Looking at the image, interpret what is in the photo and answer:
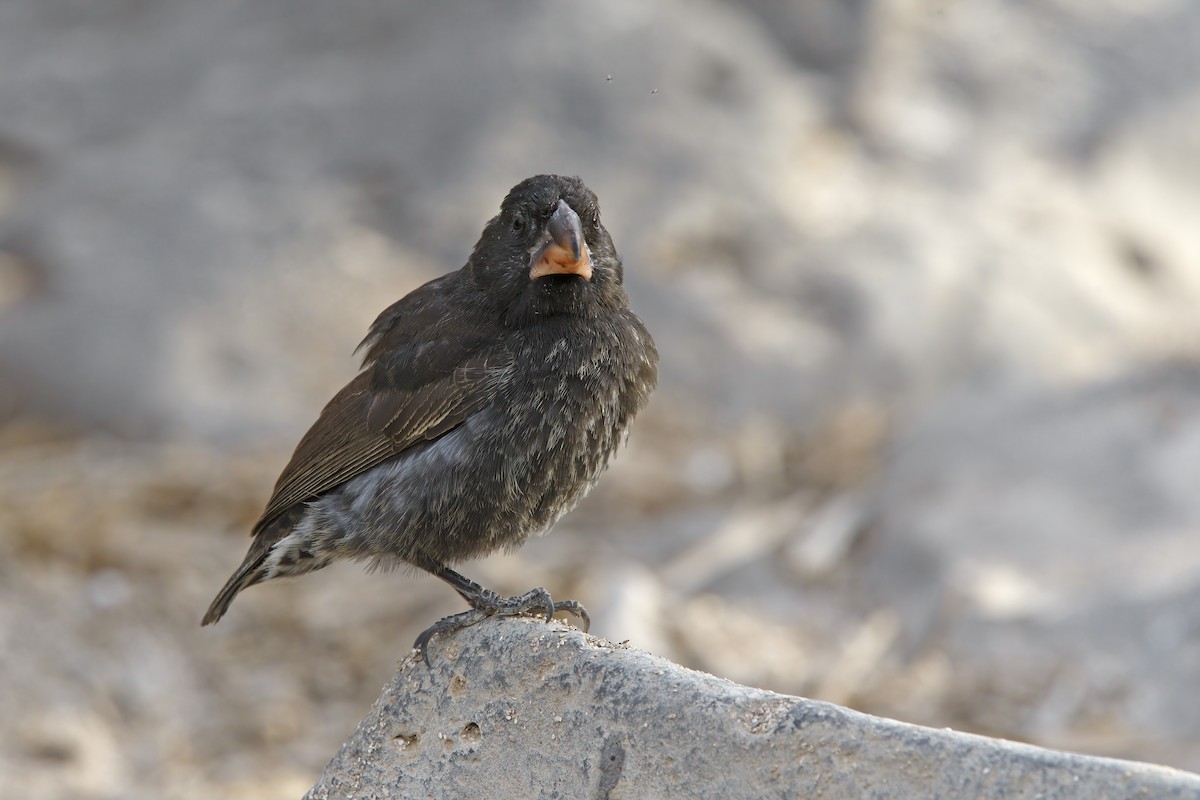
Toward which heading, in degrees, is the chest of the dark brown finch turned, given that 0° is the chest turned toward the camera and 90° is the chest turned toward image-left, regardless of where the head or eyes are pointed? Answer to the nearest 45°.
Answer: approximately 315°
